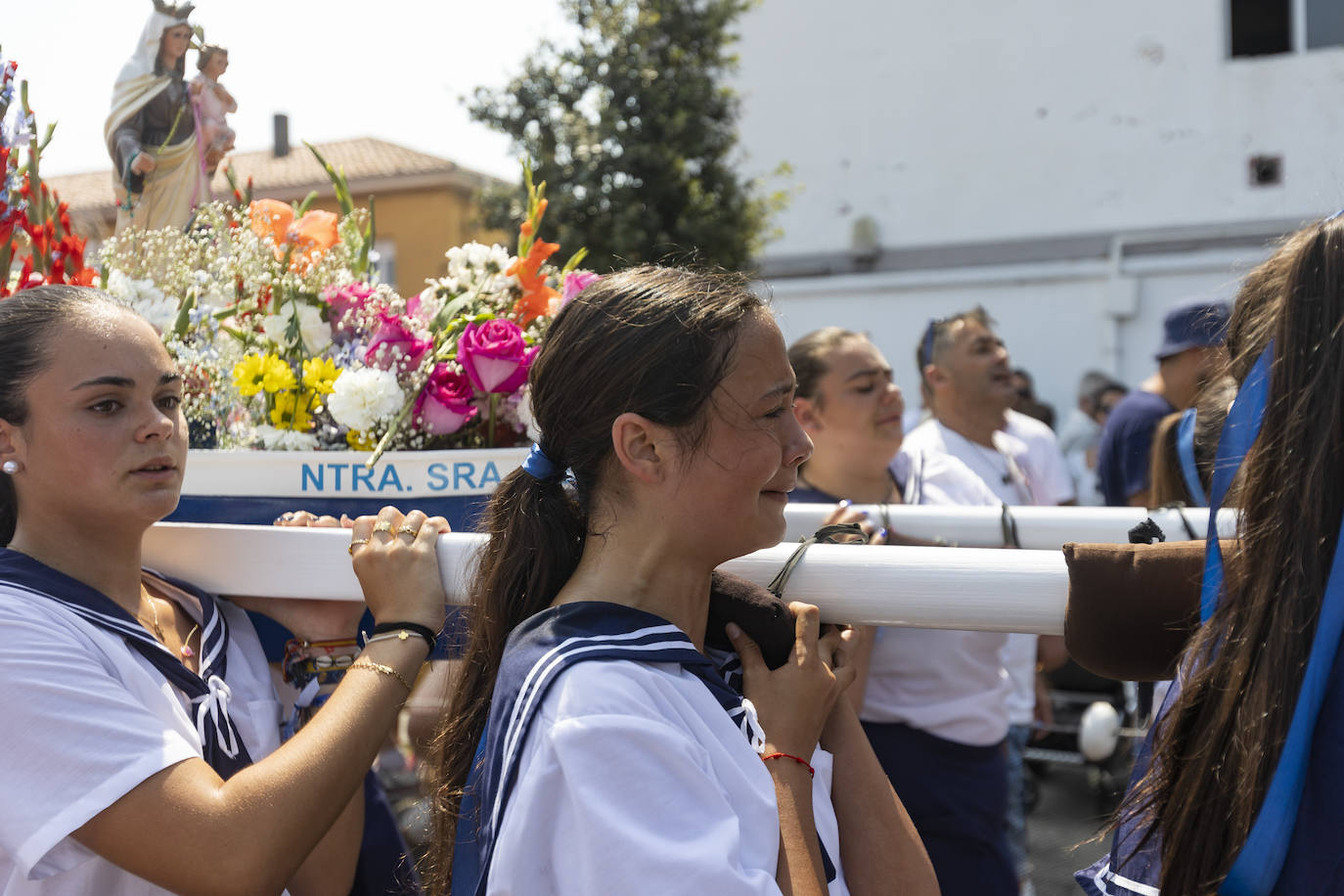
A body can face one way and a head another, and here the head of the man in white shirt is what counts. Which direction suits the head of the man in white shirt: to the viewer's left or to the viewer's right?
to the viewer's right

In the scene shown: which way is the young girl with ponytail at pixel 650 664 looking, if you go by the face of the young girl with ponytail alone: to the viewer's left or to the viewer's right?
to the viewer's right

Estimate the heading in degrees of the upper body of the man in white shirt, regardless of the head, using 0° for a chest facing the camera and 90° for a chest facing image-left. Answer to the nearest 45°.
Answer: approximately 315°

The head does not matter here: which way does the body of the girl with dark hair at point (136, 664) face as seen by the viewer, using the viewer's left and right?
facing the viewer and to the right of the viewer

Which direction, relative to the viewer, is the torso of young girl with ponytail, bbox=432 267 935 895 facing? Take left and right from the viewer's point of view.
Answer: facing to the right of the viewer

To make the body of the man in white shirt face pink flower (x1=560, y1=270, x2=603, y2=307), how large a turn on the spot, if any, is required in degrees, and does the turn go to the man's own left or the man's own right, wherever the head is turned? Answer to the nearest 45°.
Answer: approximately 45° to the man's own right

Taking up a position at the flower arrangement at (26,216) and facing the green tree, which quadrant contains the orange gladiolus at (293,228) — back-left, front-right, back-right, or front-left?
front-right
